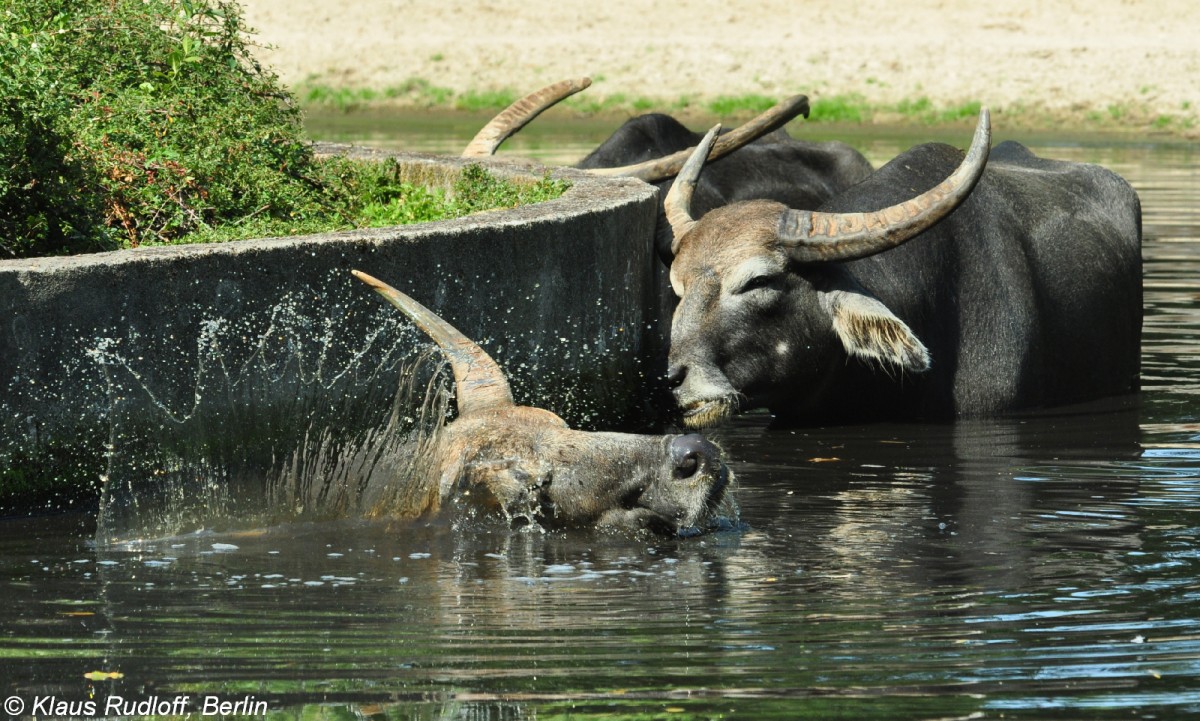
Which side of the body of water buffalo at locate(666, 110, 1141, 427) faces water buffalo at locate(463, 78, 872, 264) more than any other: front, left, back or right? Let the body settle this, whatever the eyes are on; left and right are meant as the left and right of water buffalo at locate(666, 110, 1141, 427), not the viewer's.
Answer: right

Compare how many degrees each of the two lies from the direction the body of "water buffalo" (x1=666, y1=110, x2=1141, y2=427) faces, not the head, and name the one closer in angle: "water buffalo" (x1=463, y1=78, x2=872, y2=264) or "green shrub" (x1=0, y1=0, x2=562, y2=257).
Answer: the green shrub

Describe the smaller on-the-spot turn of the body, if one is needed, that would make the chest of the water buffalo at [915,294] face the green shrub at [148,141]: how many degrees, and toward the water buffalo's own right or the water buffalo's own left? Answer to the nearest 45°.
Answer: approximately 45° to the water buffalo's own right

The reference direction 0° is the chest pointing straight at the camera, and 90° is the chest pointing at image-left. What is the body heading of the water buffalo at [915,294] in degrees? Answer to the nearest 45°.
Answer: approximately 45°
